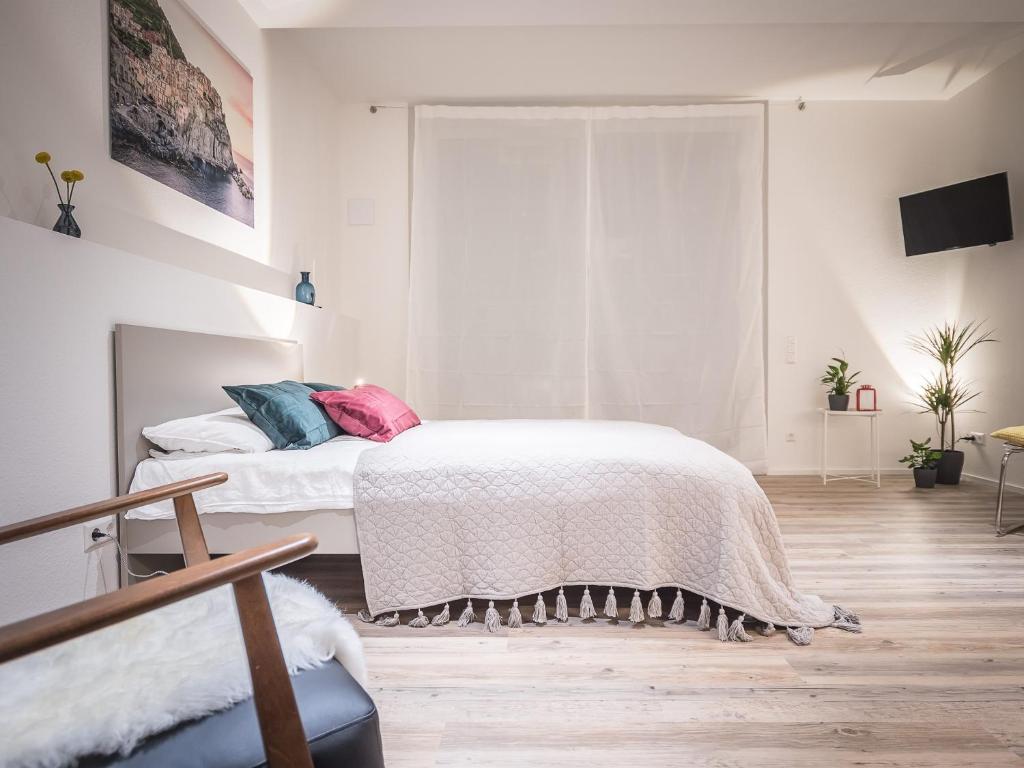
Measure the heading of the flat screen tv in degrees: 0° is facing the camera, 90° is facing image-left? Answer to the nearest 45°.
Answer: approximately 45°

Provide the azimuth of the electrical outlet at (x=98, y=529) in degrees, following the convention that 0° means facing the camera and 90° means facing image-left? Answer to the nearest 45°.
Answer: approximately 315°

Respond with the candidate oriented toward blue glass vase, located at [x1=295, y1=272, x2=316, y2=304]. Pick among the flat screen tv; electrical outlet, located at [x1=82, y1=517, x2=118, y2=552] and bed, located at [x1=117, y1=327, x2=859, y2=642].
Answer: the flat screen tv

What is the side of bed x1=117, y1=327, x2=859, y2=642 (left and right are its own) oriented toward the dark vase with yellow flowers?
back

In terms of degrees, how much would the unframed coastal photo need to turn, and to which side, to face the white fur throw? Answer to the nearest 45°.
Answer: approximately 45° to its right

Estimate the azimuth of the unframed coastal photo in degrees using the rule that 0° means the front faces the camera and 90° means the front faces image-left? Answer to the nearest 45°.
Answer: approximately 315°

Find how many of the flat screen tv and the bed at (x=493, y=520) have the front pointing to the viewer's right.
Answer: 1

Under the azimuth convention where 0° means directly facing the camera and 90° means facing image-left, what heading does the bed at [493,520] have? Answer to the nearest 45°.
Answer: approximately 270°

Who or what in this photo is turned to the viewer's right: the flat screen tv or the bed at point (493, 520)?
the bed

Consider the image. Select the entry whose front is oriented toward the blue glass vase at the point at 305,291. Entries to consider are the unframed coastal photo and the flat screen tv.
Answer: the flat screen tv

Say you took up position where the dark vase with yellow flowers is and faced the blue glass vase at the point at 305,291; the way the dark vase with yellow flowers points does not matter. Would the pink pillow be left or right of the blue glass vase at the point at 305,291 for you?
right
